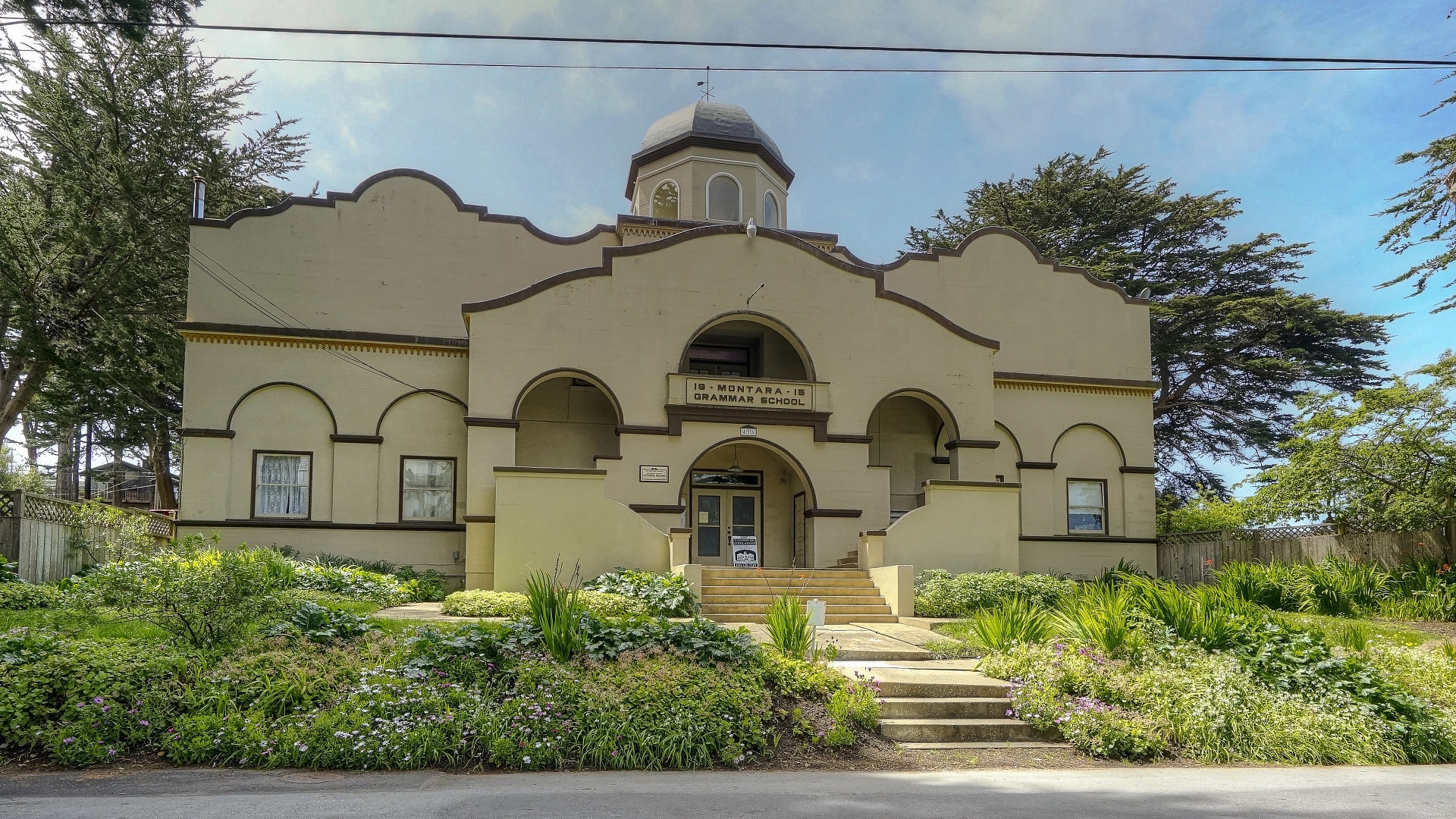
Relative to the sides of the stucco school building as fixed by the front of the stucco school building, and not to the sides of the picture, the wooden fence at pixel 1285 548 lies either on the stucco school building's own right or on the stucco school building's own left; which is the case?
on the stucco school building's own left

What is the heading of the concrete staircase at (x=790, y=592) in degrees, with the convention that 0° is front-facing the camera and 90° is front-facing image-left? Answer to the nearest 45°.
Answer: approximately 0°

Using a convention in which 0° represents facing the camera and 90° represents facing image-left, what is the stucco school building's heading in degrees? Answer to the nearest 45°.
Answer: approximately 0°

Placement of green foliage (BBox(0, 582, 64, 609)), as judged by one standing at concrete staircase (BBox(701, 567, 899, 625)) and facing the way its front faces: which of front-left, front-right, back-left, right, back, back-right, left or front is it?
front-right

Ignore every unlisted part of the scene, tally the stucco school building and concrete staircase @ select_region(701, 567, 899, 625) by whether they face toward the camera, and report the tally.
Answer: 2

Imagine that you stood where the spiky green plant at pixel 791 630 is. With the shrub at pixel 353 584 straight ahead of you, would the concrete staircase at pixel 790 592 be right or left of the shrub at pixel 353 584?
right

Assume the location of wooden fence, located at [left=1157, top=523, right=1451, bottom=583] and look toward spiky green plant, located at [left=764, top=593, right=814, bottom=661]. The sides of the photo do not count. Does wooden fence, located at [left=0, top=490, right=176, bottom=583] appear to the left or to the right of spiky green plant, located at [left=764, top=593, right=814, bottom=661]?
right

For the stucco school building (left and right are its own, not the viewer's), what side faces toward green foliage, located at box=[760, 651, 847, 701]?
front

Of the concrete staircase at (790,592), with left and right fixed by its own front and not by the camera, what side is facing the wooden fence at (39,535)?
right

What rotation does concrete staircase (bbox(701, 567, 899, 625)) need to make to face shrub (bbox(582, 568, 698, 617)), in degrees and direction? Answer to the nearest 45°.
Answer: approximately 45° to its right

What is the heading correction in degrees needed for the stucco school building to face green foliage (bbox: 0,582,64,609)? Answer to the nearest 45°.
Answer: approximately 45° to its right
